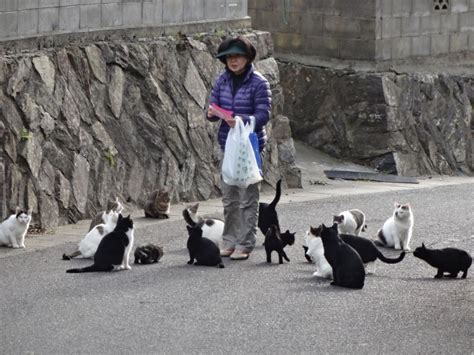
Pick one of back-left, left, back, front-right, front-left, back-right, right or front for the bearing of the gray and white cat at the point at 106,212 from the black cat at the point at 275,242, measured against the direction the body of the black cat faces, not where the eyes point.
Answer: back

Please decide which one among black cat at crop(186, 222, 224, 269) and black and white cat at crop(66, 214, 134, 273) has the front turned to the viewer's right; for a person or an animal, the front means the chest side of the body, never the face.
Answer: the black and white cat

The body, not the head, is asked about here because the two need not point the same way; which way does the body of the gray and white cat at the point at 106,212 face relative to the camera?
to the viewer's right

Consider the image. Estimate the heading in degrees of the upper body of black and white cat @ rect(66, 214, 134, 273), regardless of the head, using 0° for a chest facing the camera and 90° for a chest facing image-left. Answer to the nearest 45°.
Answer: approximately 270°

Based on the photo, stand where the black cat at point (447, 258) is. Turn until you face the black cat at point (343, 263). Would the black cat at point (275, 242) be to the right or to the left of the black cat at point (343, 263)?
right

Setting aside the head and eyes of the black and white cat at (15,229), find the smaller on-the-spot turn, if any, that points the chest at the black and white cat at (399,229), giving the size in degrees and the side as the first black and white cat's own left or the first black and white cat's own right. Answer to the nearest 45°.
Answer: approximately 45° to the first black and white cat's own left

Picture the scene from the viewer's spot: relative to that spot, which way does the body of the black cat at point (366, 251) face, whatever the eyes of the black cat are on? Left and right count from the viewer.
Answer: facing to the left of the viewer

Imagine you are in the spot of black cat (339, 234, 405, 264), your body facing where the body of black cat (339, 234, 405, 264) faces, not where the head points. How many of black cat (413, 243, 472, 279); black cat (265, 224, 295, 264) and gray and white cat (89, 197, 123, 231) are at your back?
1

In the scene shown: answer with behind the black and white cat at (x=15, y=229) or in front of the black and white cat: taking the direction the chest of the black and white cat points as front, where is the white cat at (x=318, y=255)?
in front

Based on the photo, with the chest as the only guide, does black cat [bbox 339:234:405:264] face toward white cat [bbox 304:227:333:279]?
yes

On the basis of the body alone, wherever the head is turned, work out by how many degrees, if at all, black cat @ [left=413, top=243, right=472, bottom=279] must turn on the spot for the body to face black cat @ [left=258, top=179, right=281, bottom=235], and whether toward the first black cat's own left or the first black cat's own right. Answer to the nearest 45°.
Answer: approximately 45° to the first black cat's own right

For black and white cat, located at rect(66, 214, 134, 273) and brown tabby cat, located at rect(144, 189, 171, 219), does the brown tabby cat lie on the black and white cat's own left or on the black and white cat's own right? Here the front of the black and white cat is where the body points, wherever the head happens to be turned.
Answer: on the black and white cat's own left

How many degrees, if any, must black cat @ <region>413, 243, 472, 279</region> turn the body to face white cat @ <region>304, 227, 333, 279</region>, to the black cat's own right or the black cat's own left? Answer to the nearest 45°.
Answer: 0° — it already faces it

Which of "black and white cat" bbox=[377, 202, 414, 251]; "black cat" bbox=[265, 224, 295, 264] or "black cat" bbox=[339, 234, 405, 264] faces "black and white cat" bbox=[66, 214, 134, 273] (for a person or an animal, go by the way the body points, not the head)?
"black cat" bbox=[339, 234, 405, 264]
